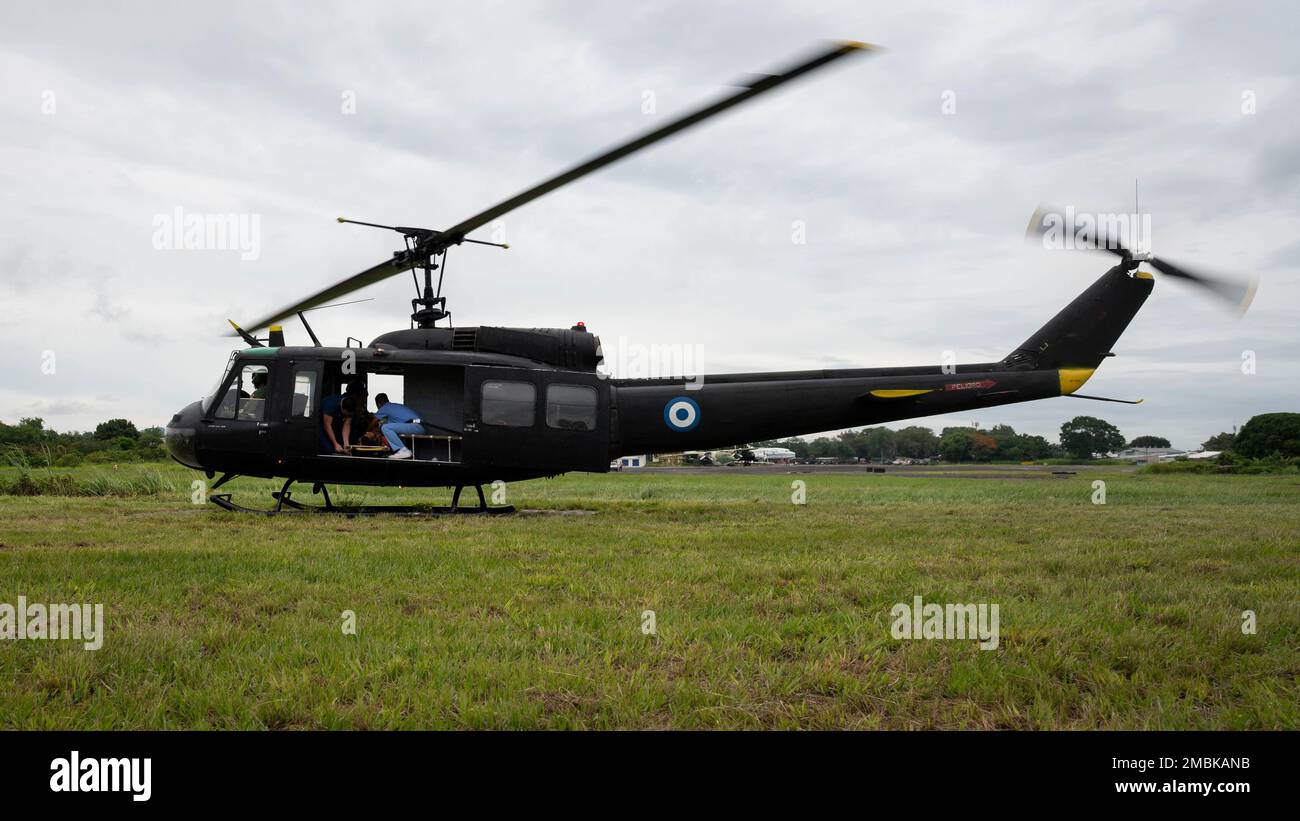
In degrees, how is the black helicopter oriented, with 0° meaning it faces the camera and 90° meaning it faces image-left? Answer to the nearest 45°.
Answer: approximately 90°

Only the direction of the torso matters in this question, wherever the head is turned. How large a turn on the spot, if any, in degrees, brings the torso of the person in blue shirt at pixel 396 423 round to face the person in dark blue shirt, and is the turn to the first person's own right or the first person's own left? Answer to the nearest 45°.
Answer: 0° — they already face them

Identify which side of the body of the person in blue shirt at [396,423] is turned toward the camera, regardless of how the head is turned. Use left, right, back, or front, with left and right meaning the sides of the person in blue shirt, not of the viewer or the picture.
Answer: left
